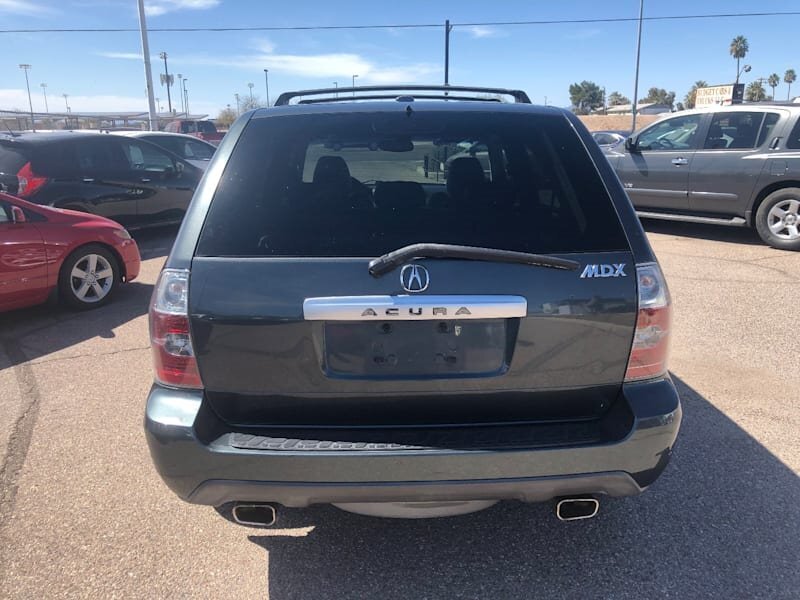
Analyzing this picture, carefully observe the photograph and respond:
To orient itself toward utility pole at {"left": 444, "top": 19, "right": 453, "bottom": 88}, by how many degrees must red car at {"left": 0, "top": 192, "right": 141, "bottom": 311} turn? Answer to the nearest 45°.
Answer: approximately 45° to its left

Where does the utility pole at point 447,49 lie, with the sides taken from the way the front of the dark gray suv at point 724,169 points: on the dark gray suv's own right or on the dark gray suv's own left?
on the dark gray suv's own right

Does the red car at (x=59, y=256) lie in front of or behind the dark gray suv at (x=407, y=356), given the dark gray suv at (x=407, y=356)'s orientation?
in front

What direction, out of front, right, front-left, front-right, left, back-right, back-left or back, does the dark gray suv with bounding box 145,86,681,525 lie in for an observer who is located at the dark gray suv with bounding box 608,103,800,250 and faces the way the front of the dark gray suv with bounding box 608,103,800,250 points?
left

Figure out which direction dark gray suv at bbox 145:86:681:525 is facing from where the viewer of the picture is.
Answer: facing away from the viewer

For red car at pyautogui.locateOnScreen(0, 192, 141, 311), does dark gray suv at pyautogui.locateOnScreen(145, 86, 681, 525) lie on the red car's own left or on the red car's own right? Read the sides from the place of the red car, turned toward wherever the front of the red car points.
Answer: on the red car's own right

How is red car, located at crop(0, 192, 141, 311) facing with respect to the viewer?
to the viewer's right

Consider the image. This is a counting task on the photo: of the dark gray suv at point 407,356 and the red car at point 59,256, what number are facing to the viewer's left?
0

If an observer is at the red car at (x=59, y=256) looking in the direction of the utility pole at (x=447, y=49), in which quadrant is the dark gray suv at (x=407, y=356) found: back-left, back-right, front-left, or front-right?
back-right

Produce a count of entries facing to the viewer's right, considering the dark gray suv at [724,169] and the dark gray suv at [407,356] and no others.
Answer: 0

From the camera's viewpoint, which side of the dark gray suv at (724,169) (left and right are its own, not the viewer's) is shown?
left

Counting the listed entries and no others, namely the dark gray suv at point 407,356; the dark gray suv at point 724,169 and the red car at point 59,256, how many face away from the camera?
1

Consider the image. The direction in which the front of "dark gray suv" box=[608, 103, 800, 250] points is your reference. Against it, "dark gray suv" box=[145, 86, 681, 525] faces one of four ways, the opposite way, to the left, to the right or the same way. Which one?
to the right

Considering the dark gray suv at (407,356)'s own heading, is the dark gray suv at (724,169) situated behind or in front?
in front

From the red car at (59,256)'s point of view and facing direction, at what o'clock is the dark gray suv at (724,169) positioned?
The dark gray suv is roughly at 12 o'clock from the red car.
